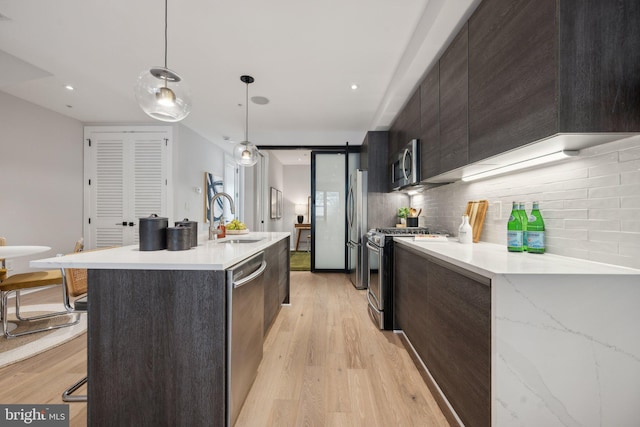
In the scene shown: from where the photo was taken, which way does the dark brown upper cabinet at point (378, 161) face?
to the viewer's left

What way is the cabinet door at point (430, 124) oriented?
to the viewer's left

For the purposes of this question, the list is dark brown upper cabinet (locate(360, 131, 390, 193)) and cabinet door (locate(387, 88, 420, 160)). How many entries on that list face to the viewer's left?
2

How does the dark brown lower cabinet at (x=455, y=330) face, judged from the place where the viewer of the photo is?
facing to the left of the viewer

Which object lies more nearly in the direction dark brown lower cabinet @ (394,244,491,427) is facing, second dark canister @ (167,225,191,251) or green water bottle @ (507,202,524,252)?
the second dark canister

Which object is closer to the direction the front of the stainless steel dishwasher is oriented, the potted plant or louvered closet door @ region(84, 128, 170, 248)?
the potted plant

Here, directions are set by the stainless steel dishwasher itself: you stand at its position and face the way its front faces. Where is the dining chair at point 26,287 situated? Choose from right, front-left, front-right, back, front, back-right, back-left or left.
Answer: back-left

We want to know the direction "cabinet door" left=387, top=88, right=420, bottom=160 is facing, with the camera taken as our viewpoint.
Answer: facing to the left of the viewer

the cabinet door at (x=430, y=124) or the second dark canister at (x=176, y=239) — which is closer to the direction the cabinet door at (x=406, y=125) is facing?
the second dark canister

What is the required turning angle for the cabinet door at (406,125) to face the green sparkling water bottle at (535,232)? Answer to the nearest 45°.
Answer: approximately 135° to its left

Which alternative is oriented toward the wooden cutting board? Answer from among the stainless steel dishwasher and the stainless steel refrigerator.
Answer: the stainless steel dishwasher

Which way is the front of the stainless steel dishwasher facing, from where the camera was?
facing to the right of the viewer

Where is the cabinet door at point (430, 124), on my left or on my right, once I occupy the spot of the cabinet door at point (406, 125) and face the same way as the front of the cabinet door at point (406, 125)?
on my left

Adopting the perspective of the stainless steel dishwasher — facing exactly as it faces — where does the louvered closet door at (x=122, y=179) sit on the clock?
The louvered closet door is roughly at 8 o'clock from the stainless steel dishwasher.
